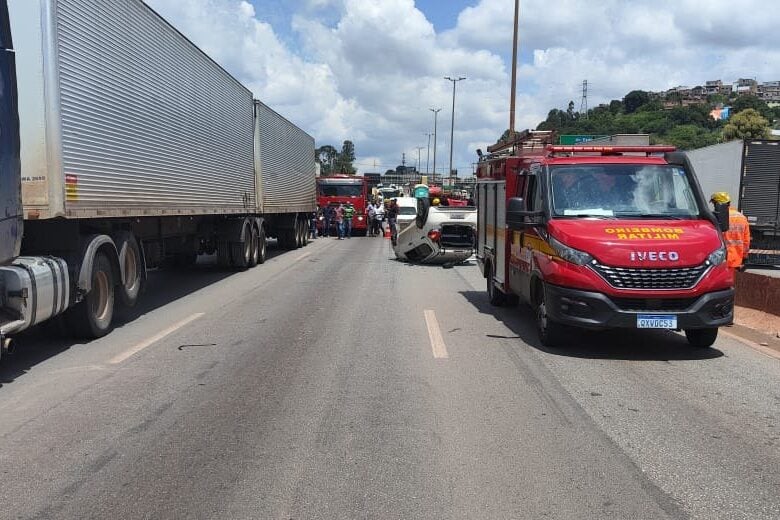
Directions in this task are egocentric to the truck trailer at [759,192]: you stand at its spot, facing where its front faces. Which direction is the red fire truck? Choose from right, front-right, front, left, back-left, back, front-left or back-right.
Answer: back-left

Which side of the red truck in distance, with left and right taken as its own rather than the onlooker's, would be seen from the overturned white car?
front

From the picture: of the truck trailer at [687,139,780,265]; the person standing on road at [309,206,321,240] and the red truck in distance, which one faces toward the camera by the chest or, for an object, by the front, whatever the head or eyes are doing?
the red truck in distance

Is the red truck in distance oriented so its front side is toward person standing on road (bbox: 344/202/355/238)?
yes

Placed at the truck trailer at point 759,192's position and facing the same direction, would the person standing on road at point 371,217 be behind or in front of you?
in front

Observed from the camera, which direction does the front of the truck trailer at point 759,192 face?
facing away from the viewer and to the left of the viewer

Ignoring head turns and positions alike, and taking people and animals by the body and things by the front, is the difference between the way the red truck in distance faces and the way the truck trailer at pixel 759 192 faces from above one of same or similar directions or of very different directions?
very different directions

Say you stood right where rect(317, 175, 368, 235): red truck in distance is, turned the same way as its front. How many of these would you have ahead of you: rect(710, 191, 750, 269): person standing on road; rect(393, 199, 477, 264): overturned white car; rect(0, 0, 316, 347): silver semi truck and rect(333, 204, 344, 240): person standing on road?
4

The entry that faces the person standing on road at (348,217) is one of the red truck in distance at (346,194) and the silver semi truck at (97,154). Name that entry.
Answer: the red truck in distance

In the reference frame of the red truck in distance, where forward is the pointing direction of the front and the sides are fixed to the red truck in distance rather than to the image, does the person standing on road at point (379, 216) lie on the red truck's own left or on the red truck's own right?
on the red truck's own left
